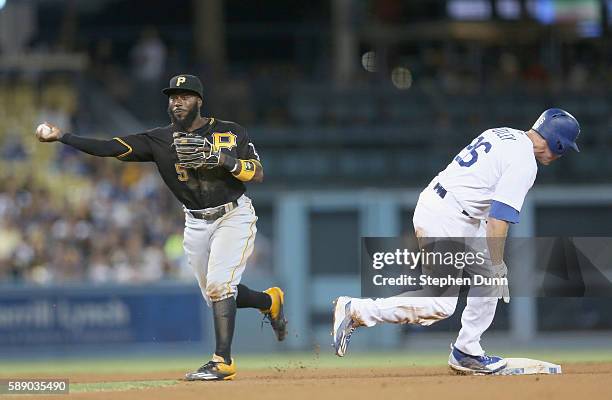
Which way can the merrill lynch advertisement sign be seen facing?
toward the camera

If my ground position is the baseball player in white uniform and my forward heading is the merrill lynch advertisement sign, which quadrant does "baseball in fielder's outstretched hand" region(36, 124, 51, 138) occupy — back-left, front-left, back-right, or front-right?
front-left

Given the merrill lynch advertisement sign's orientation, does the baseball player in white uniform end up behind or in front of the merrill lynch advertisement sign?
in front

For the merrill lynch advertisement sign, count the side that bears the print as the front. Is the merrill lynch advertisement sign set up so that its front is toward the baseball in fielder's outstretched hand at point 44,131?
yes

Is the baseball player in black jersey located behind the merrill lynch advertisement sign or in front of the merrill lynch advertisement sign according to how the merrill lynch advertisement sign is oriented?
in front

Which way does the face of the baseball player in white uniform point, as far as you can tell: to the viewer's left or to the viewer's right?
to the viewer's right

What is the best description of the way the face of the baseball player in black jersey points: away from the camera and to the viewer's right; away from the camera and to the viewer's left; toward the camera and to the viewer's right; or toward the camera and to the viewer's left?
toward the camera and to the viewer's left

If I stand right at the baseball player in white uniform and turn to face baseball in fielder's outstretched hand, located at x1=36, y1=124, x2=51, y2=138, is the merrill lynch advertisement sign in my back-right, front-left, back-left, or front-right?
front-right
